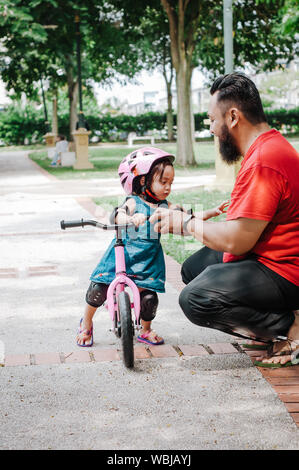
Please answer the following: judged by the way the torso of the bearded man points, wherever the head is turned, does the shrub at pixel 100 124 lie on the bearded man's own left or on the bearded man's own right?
on the bearded man's own right

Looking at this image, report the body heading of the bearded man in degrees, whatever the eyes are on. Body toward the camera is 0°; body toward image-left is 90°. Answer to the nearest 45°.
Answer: approximately 90°

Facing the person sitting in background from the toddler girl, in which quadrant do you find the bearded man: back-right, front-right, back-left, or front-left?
back-right

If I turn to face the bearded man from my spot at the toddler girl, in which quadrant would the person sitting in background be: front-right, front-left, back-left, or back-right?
back-left

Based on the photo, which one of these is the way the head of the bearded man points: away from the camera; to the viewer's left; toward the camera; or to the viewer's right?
to the viewer's left

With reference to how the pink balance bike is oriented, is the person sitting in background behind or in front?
behind

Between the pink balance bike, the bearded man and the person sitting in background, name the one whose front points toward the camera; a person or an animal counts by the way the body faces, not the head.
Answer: the pink balance bike

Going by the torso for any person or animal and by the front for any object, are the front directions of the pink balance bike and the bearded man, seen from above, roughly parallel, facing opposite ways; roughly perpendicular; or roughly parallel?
roughly perpendicular

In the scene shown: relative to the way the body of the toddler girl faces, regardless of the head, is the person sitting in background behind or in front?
behind

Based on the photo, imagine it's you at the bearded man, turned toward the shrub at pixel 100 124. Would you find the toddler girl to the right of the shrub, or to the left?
left

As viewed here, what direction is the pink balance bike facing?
toward the camera
